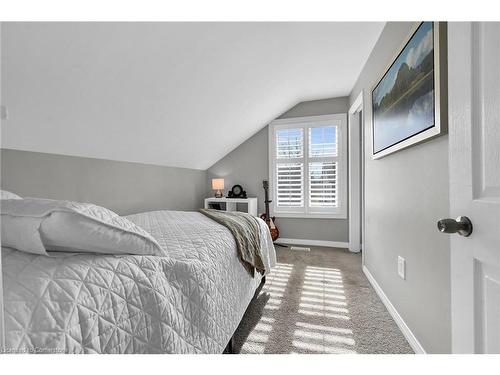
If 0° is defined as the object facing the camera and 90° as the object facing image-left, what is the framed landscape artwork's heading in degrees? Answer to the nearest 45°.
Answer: approximately 45°

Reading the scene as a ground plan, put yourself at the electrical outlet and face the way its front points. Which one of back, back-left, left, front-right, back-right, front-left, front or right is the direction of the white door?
front-left

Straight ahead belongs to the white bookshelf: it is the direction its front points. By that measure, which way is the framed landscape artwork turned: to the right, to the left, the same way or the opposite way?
to the right

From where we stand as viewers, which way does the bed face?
facing away from the viewer and to the right of the viewer

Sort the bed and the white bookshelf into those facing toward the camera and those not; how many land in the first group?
1

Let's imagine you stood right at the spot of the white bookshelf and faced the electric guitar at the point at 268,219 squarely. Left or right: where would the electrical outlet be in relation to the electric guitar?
right

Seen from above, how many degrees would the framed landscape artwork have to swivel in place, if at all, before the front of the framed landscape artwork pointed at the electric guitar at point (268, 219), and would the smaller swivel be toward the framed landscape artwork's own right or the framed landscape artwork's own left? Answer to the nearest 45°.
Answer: approximately 90° to the framed landscape artwork's own right

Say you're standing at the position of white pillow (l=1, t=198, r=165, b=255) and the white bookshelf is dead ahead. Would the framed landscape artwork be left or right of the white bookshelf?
right

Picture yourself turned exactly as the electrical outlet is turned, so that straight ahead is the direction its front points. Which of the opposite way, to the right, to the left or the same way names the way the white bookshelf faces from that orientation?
to the left

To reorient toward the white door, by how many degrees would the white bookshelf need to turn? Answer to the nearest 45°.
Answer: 0° — it already faces it
